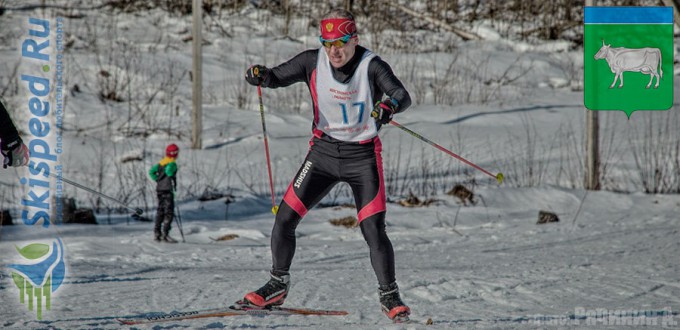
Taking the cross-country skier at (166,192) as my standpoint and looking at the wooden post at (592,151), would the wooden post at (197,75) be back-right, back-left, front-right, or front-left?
front-left

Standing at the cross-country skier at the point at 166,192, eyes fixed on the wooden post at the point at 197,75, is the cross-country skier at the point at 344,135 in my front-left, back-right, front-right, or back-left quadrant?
back-right

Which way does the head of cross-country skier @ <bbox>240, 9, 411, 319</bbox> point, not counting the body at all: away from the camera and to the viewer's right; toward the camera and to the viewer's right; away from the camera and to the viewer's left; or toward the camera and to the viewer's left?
toward the camera and to the viewer's left

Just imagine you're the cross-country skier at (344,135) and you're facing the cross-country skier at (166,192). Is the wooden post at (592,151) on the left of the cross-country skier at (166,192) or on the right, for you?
right

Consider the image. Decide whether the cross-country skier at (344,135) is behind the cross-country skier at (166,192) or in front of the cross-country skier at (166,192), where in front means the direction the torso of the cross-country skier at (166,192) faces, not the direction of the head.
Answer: in front

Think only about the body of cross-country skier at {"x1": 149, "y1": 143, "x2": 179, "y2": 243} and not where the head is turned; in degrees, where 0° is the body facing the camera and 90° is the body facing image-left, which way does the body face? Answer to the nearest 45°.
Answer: approximately 315°

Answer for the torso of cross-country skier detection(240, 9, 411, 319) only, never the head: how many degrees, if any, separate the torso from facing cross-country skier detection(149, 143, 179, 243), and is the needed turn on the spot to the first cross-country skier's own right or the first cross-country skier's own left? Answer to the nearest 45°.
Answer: approximately 135° to the first cross-country skier's own right

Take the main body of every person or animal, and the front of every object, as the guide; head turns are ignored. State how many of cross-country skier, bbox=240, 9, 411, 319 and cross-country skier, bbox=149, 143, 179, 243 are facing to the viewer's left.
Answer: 0

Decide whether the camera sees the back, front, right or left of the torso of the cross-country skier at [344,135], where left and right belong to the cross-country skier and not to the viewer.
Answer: front
